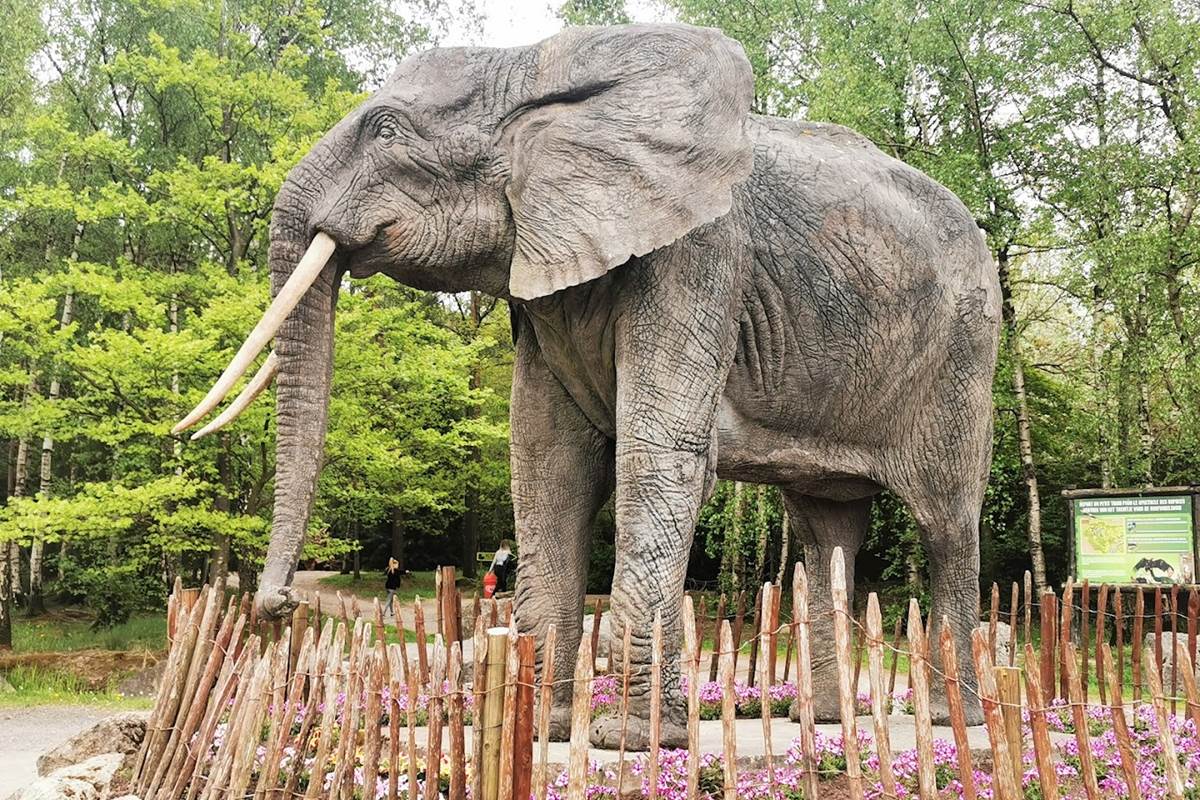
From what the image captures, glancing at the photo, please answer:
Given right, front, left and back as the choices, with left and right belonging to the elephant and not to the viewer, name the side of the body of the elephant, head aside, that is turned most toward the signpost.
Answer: back

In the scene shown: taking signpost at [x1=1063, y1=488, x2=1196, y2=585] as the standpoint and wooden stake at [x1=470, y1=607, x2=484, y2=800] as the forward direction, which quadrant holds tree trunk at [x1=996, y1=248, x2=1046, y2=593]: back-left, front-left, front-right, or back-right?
back-right

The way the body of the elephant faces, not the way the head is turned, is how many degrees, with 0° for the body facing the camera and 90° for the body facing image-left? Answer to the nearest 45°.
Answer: approximately 45°

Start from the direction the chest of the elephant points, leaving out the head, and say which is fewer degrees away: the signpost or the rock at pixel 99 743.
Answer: the rock

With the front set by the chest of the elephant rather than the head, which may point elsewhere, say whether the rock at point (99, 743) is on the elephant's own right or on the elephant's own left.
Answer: on the elephant's own right

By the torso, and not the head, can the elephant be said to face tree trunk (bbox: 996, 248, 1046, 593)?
no
